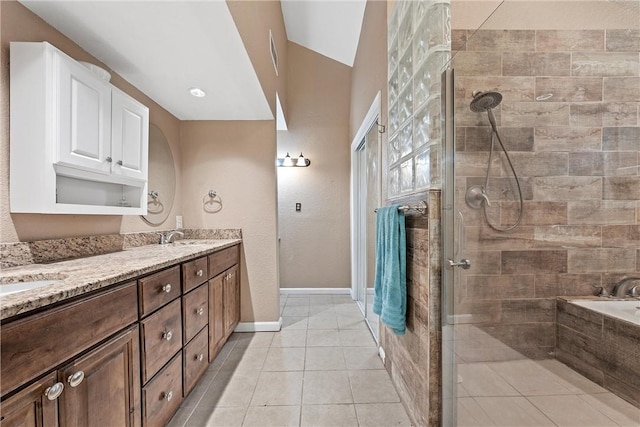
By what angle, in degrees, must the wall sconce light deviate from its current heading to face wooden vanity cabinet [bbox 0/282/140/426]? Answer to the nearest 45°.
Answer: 0° — it already faces it

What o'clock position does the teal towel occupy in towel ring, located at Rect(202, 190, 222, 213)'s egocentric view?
The teal towel is roughly at 11 o'clock from the towel ring.

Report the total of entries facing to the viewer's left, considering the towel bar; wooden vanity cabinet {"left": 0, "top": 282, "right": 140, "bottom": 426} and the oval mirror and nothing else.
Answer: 1

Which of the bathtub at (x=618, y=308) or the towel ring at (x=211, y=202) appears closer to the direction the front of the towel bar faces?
the towel ring

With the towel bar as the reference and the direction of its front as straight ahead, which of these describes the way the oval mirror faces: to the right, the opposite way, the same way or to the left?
the opposite way

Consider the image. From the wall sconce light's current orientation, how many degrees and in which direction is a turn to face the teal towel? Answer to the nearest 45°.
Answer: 0° — it already faces it

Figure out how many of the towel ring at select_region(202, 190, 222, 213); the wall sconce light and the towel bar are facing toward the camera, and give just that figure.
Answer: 2

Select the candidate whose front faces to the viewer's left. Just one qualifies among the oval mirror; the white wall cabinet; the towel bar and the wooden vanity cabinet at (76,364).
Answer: the towel bar

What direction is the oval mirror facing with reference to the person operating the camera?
facing the viewer and to the right of the viewer

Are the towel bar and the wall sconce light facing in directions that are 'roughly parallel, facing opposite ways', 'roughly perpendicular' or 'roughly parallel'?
roughly perpendicular

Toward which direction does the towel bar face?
to the viewer's left

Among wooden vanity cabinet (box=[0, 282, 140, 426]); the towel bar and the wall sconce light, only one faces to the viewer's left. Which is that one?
the towel bar

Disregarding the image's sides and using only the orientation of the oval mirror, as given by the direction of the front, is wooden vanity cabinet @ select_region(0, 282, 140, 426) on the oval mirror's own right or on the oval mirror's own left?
on the oval mirror's own right
